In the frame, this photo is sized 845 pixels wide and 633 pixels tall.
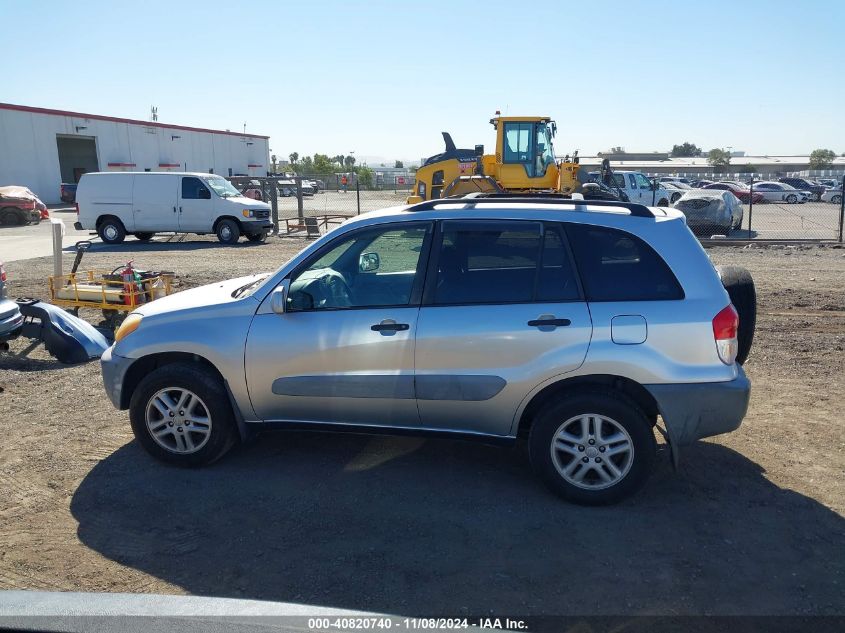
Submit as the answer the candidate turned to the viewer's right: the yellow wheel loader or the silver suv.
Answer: the yellow wheel loader

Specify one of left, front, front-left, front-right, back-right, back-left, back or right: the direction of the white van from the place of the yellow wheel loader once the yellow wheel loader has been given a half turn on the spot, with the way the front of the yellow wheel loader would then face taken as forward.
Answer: front

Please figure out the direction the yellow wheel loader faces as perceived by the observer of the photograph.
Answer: facing to the right of the viewer

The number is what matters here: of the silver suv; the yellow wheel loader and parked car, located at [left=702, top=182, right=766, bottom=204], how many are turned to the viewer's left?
1

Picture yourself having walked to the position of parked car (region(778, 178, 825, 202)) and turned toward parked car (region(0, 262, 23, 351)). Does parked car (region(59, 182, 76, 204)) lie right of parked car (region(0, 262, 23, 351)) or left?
right

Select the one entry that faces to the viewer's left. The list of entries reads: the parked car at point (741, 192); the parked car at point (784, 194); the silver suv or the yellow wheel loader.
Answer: the silver suv

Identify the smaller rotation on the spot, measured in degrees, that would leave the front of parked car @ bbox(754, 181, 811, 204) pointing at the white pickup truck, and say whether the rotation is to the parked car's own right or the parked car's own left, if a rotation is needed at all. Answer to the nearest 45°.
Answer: approximately 45° to the parked car's own right

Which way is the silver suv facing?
to the viewer's left

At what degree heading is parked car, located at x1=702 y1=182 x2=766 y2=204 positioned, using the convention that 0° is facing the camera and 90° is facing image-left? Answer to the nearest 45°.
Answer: approximately 315°

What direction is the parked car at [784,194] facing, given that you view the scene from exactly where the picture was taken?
facing the viewer and to the right of the viewer
